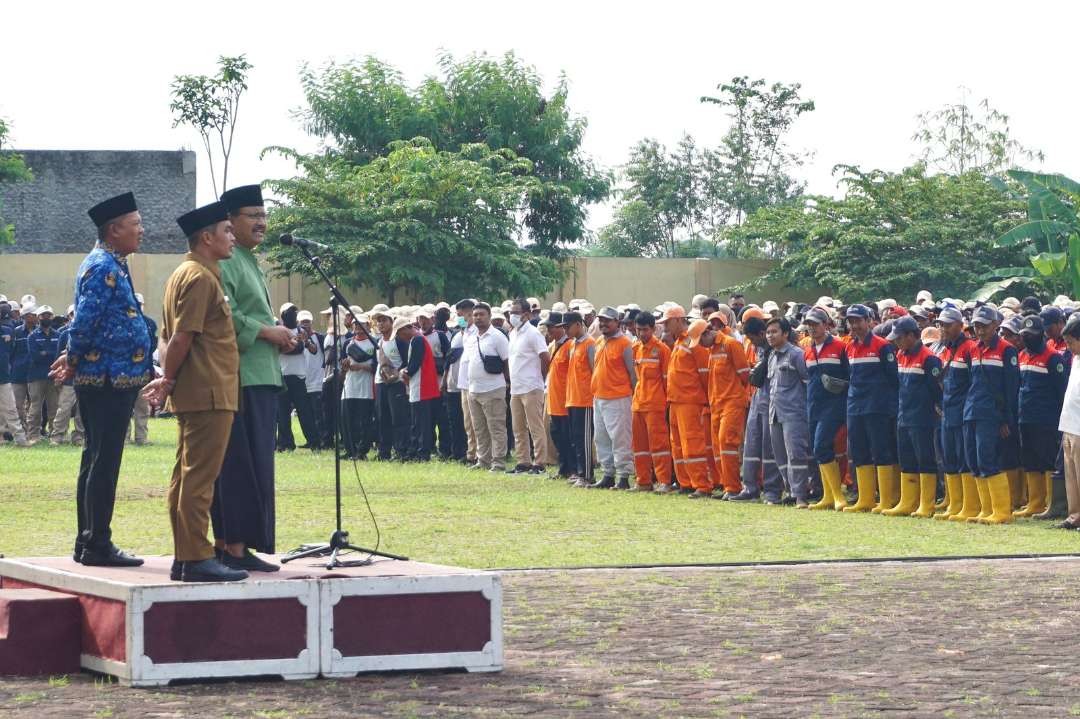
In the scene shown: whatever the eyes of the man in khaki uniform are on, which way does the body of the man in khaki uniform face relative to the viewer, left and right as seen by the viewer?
facing to the right of the viewer

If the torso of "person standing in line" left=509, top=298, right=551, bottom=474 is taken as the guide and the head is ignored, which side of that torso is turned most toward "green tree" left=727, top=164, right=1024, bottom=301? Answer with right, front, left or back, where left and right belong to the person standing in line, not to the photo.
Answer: back

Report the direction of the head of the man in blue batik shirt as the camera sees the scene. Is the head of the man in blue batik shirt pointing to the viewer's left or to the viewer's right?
to the viewer's right

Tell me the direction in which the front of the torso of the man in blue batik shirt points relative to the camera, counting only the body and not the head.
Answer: to the viewer's right

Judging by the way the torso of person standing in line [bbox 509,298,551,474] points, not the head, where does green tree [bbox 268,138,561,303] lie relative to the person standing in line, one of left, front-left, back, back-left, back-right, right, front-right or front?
back-right

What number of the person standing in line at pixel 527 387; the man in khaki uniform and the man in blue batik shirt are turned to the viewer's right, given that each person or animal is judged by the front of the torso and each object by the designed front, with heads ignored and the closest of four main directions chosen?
2

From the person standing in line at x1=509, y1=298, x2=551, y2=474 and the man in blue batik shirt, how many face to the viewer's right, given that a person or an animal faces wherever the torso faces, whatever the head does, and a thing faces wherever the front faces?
1

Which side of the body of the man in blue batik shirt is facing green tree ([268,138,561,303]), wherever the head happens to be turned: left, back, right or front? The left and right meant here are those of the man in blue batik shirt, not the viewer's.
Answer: left

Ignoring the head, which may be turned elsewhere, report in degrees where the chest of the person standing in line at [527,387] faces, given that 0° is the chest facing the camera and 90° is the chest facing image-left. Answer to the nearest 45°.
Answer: approximately 45°

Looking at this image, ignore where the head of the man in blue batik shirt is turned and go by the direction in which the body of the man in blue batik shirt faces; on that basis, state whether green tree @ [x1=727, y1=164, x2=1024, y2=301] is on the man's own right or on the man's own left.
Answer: on the man's own left
